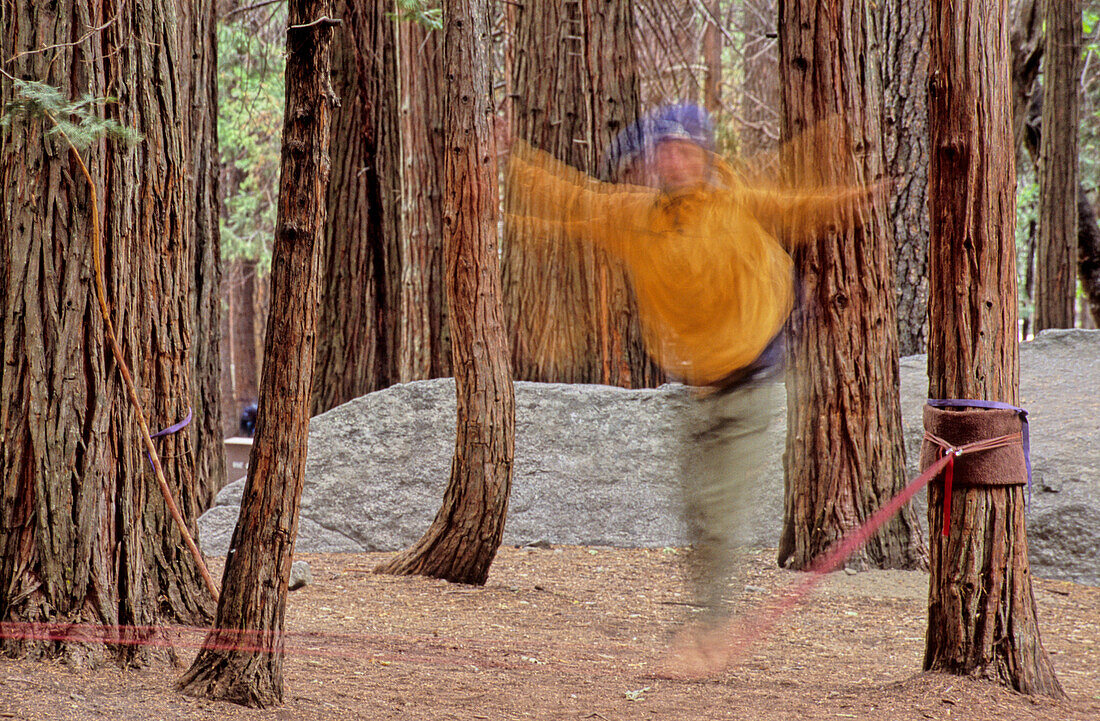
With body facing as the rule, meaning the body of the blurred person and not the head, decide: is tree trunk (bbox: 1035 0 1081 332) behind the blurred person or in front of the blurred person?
behind

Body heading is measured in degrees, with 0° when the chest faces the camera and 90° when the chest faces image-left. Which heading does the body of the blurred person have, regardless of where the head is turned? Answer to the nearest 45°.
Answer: approximately 0°

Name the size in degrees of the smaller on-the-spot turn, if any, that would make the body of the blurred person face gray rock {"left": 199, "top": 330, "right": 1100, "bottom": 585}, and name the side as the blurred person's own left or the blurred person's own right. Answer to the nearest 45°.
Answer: approximately 180°

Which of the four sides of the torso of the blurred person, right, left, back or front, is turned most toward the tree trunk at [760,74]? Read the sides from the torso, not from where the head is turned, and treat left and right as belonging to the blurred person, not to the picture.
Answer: back

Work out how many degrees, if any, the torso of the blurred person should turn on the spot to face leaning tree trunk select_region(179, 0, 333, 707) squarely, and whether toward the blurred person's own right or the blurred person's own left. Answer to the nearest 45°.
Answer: approximately 45° to the blurred person's own right

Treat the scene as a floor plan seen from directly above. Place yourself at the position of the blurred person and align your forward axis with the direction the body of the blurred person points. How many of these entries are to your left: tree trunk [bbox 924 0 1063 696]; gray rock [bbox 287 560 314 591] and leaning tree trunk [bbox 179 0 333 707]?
1

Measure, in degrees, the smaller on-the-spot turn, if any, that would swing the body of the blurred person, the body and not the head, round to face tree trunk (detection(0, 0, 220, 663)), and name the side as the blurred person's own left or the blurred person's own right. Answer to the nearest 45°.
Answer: approximately 90° to the blurred person's own right

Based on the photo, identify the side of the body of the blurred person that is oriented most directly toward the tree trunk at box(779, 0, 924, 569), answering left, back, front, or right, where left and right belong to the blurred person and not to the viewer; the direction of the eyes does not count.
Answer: back
